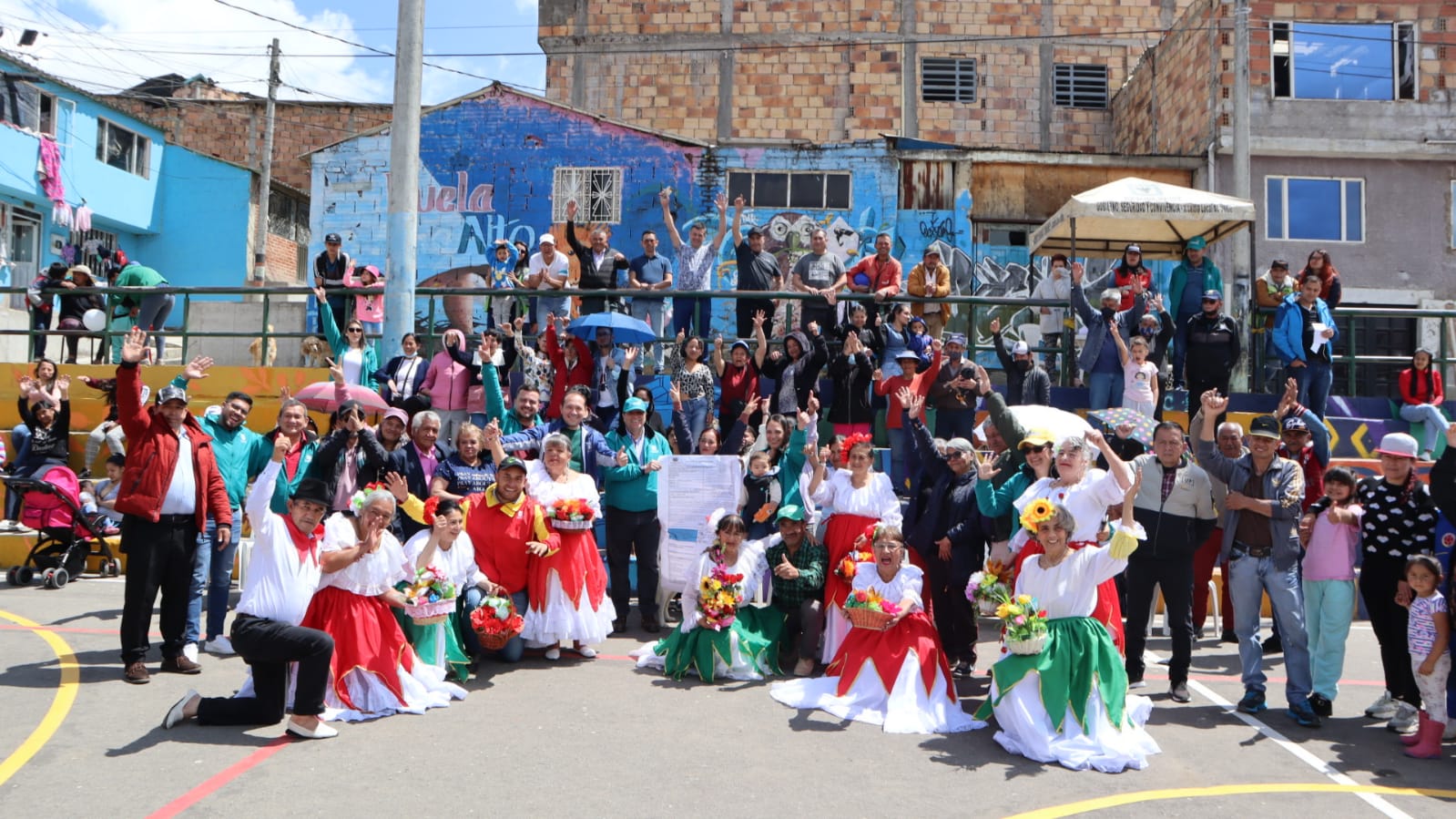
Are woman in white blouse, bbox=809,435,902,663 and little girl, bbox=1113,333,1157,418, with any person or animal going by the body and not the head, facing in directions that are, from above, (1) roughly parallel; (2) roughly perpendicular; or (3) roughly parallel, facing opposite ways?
roughly parallel

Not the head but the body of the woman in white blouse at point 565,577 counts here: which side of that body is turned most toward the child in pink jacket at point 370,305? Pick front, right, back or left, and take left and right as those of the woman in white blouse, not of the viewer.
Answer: back

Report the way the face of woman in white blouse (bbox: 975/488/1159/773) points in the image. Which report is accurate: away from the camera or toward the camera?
toward the camera

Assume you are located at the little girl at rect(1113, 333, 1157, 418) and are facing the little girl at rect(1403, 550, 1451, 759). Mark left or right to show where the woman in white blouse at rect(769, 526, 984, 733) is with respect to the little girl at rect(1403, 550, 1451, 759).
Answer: right

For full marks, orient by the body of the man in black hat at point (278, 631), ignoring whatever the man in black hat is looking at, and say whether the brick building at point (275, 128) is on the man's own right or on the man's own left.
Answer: on the man's own left

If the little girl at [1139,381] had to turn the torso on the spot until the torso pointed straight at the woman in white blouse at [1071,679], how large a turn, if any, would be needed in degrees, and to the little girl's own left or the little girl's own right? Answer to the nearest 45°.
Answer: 0° — they already face them

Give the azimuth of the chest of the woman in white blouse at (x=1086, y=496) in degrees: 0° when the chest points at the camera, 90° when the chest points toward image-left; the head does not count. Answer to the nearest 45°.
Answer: approximately 45°

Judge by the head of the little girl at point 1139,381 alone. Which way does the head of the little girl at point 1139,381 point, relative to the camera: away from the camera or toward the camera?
toward the camera

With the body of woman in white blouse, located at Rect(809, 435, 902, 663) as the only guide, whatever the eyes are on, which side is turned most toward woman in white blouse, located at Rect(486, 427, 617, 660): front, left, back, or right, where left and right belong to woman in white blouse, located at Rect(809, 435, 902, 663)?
right

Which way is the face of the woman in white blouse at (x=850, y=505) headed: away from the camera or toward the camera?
toward the camera

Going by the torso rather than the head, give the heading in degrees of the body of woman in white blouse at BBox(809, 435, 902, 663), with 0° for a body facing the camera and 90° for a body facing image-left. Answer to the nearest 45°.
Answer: approximately 0°

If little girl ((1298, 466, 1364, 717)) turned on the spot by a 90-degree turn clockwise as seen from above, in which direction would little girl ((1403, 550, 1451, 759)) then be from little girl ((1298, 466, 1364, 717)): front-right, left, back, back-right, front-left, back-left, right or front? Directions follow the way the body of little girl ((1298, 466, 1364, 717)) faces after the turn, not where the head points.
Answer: back-left

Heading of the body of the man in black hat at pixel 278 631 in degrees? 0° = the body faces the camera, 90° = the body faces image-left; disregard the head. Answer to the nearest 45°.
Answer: approximately 315°

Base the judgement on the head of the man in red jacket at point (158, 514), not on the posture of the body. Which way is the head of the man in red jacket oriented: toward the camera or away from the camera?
toward the camera
